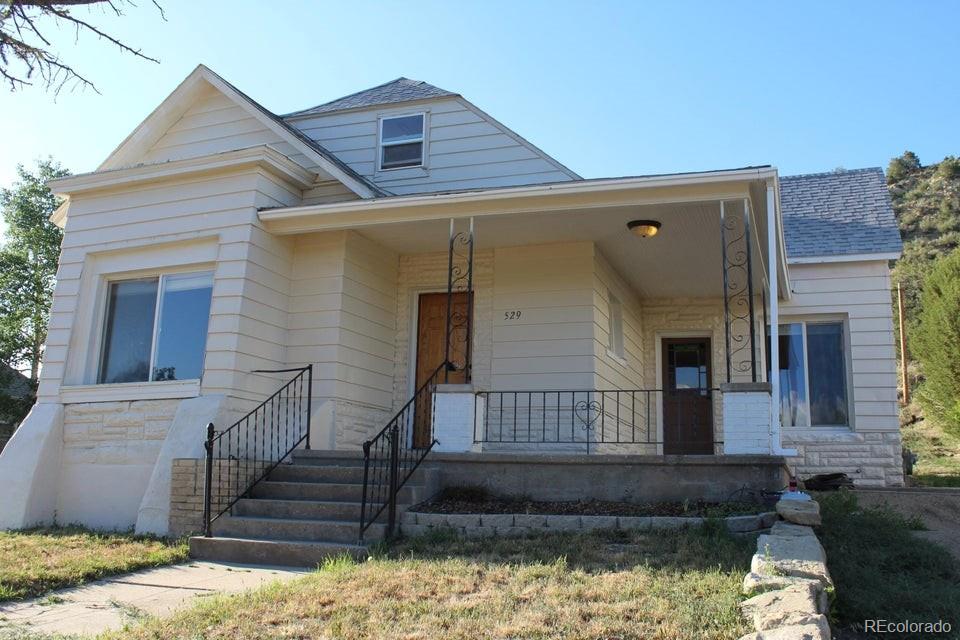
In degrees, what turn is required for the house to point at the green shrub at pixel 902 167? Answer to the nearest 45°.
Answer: approximately 135° to its left

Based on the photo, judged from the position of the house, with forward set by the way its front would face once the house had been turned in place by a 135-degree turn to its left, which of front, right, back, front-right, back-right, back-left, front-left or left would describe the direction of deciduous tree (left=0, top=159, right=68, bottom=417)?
left

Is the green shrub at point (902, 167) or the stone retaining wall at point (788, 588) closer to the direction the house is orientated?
the stone retaining wall

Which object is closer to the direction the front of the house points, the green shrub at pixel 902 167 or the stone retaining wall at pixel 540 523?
the stone retaining wall

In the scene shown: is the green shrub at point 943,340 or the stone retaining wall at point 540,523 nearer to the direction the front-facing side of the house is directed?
the stone retaining wall

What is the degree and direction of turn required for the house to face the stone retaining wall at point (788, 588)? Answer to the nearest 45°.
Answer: approximately 45° to its left

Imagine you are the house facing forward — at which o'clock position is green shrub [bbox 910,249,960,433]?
The green shrub is roughly at 8 o'clock from the house.

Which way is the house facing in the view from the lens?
facing the viewer

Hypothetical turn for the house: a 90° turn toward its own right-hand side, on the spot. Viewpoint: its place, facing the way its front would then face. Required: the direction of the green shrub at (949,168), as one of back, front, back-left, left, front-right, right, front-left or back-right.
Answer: back-right

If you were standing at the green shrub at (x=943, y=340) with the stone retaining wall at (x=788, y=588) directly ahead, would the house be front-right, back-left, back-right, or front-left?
front-right

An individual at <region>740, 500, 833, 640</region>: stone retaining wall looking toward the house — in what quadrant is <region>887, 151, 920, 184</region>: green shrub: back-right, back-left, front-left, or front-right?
front-right

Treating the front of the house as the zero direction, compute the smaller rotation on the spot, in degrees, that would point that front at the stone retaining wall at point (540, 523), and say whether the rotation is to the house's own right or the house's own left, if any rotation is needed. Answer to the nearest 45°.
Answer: approximately 45° to the house's own left
